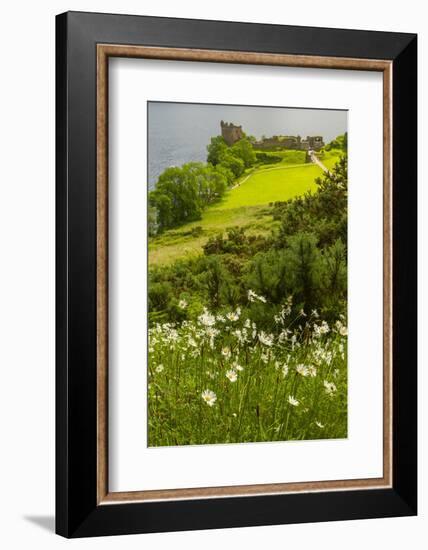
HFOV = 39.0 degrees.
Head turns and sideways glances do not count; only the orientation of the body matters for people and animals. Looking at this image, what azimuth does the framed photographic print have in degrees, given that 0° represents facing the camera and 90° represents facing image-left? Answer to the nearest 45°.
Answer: approximately 315°
